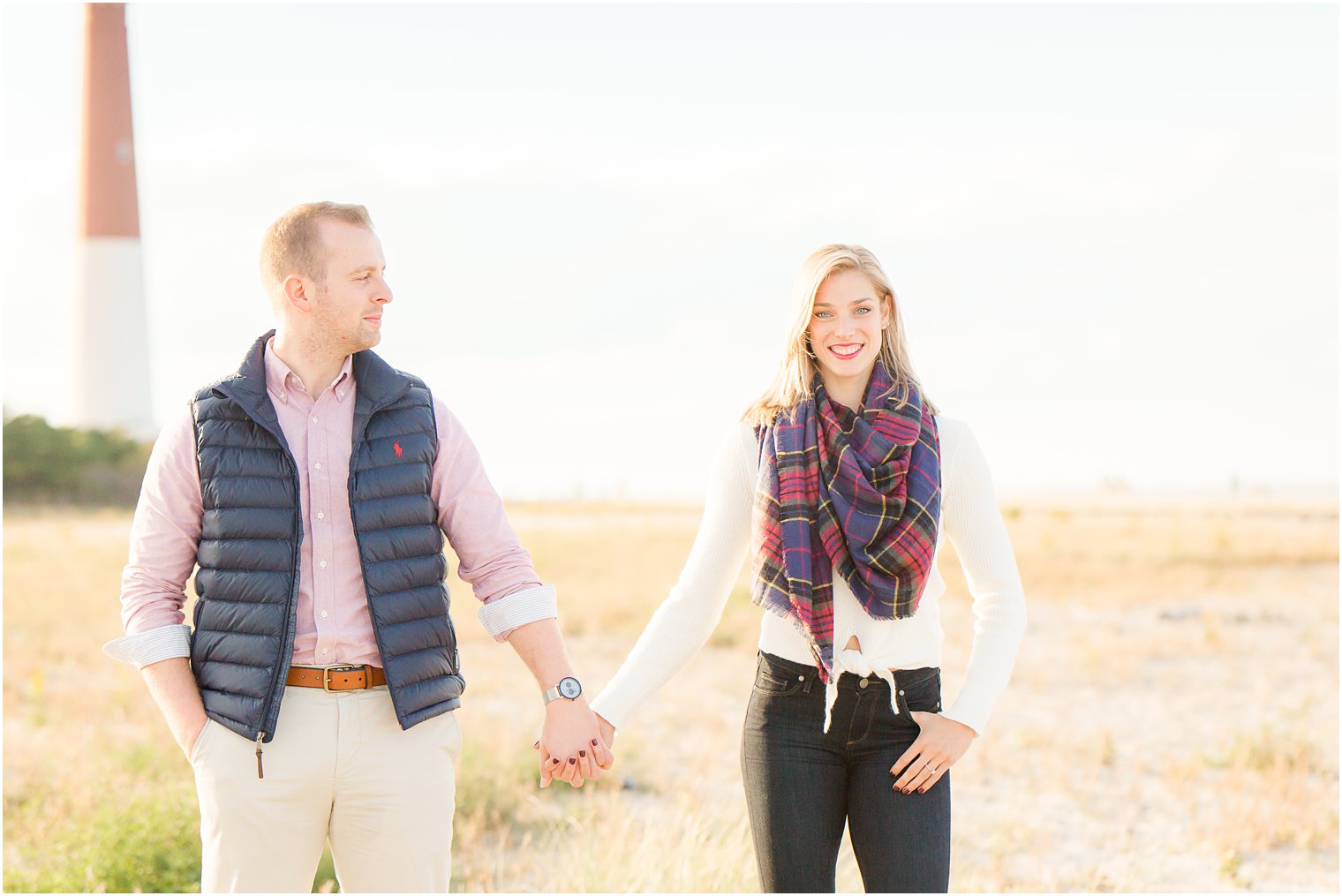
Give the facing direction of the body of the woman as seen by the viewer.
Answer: toward the camera

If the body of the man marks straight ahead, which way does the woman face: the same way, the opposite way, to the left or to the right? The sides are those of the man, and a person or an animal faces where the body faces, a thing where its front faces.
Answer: the same way

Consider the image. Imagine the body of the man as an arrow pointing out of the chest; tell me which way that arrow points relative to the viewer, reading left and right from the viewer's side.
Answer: facing the viewer

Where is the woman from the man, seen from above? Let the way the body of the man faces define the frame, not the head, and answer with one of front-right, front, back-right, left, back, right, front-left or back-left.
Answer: left

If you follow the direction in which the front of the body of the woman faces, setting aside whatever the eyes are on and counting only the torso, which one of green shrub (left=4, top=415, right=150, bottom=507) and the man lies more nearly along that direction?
the man

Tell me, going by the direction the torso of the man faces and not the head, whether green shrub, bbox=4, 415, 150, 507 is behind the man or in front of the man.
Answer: behind

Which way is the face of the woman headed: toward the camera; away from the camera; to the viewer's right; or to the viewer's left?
toward the camera

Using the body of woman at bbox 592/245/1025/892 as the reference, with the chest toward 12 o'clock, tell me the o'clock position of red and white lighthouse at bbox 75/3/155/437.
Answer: The red and white lighthouse is roughly at 5 o'clock from the woman.

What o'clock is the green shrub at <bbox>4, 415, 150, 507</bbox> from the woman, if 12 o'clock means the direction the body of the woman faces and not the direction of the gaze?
The green shrub is roughly at 5 o'clock from the woman.

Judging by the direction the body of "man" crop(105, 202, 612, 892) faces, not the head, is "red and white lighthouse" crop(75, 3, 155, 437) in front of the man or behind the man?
behind

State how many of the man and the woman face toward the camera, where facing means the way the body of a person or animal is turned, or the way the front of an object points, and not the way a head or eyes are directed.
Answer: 2

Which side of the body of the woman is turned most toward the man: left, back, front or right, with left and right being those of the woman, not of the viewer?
right
